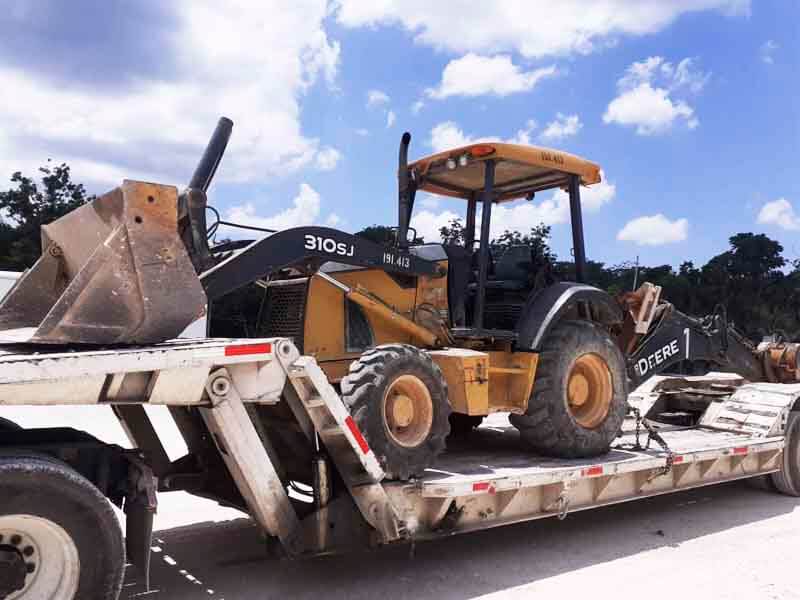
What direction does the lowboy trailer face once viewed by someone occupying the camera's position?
facing the viewer and to the left of the viewer

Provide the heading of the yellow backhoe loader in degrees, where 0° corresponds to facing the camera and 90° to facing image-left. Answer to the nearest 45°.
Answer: approximately 45°
